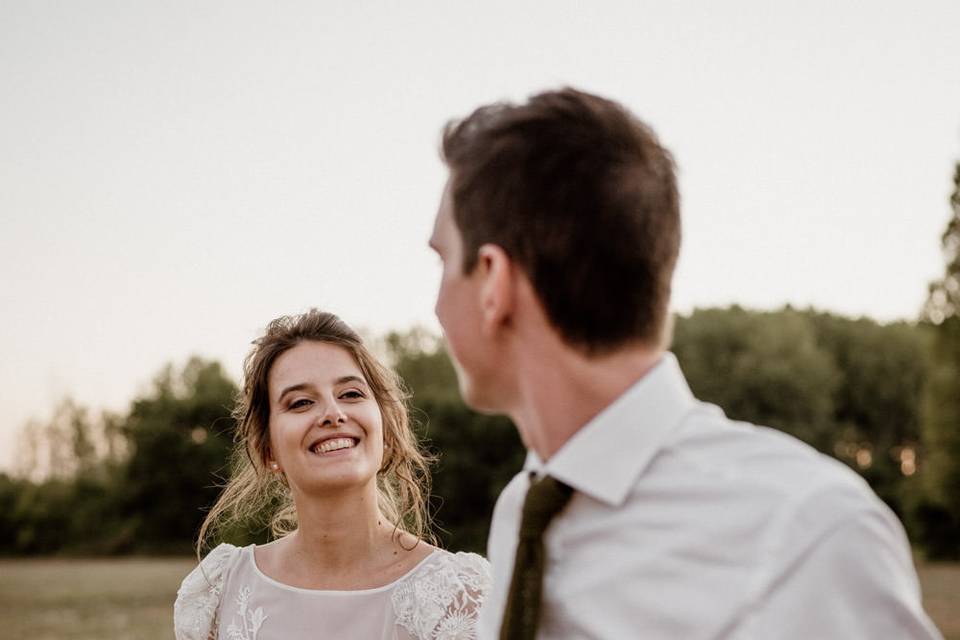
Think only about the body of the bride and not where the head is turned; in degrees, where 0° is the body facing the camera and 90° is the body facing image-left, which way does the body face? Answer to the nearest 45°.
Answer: approximately 0°

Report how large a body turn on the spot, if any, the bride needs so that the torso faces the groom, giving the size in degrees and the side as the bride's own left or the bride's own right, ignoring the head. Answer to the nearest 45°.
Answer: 0° — they already face them

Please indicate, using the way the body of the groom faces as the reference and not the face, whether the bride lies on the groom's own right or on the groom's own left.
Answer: on the groom's own right

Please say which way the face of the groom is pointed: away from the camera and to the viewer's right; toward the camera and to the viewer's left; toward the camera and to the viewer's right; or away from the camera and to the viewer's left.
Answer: away from the camera and to the viewer's left

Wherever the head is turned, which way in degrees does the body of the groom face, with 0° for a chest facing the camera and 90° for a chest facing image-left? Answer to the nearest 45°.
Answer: approximately 45°
